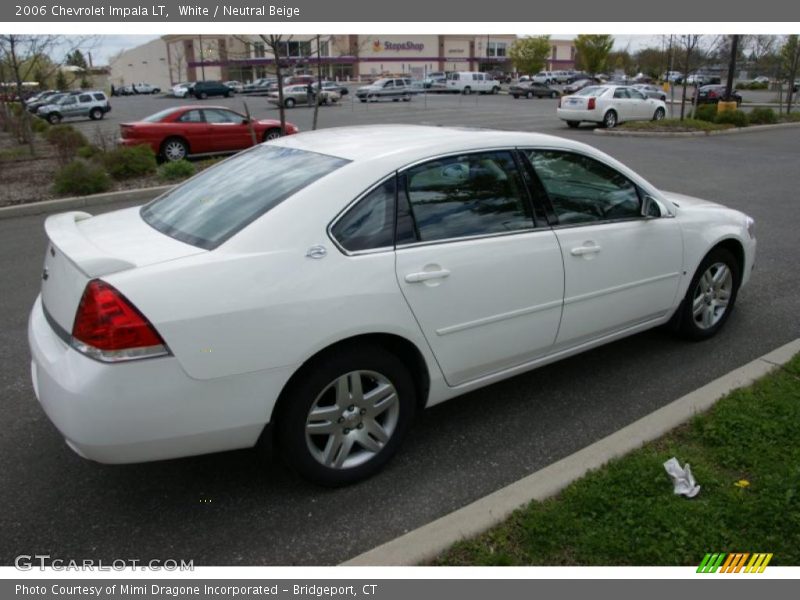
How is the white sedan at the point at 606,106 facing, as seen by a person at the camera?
facing away from the viewer and to the right of the viewer

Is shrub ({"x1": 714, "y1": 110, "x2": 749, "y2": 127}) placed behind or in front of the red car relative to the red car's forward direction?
in front

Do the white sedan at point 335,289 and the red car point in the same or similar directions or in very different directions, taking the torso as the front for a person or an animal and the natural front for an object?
same or similar directions

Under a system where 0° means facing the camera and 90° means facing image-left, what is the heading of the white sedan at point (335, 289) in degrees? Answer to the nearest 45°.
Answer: approximately 225°

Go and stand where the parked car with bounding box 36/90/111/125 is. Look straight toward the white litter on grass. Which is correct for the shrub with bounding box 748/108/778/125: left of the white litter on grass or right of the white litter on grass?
left

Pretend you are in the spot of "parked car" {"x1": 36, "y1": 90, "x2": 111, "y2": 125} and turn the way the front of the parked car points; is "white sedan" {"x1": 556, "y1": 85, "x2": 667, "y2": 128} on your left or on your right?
on your left

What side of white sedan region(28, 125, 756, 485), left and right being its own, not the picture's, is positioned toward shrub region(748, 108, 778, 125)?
front

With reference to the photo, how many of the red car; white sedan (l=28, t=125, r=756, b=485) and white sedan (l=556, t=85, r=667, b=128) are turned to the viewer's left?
0

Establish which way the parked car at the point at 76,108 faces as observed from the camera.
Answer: facing the viewer and to the left of the viewer

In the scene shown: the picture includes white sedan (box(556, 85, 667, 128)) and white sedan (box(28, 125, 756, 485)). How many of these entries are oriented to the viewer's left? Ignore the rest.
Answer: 0

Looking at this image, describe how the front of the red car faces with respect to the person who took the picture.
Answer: facing away from the viewer and to the right of the viewer

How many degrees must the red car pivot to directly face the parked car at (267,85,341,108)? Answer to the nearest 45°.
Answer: approximately 45° to its left

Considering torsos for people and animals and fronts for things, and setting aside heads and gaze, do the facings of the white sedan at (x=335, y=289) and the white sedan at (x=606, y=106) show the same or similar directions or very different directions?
same or similar directions

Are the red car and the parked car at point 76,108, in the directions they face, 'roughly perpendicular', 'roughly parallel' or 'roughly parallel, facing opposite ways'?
roughly parallel, facing opposite ways

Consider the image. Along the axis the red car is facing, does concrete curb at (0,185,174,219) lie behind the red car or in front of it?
behind

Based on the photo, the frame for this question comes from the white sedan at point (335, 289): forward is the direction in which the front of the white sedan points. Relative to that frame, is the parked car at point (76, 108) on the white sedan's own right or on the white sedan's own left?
on the white sedan's own left

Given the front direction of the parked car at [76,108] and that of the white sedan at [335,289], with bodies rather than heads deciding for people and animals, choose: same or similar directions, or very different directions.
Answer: very different directions
